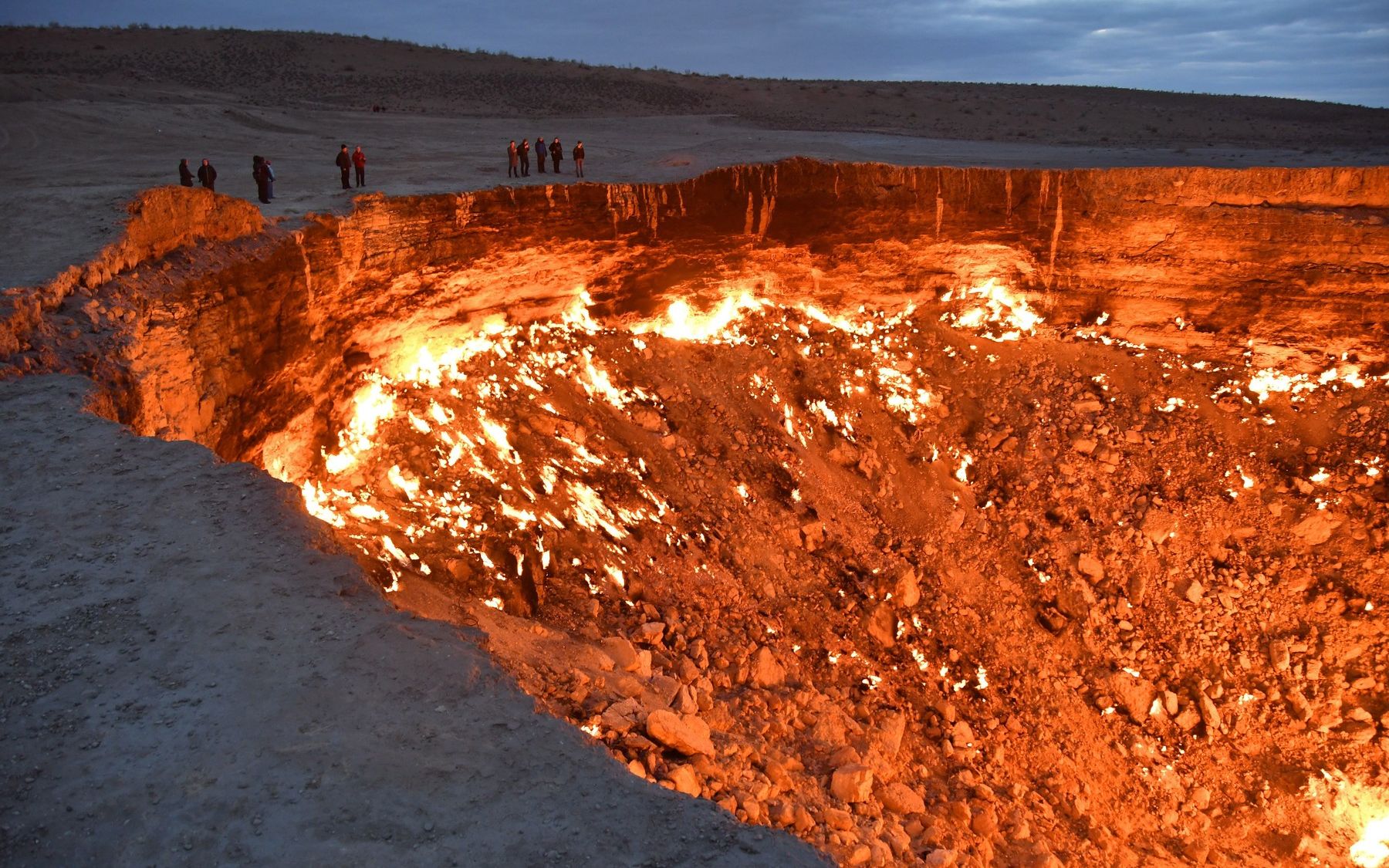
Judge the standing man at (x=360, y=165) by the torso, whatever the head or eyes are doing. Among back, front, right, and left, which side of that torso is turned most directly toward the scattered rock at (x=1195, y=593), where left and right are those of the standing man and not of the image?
front

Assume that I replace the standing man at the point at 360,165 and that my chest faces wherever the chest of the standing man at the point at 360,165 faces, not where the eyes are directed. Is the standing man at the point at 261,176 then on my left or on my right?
on my right

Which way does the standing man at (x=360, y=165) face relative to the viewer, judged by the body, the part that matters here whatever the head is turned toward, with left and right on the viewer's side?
facing the viewer and to the right of the viewer

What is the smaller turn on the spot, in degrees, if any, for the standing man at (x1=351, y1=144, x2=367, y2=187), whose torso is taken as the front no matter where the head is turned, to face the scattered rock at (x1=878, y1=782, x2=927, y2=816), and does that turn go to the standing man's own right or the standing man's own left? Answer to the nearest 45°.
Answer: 0° — they already face it

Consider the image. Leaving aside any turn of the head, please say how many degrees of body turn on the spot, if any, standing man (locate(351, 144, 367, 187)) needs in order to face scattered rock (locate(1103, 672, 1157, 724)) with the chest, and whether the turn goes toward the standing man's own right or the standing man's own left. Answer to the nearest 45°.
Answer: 0° — they already face it

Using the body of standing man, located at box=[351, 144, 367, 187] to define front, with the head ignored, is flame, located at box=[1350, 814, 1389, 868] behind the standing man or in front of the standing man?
in front

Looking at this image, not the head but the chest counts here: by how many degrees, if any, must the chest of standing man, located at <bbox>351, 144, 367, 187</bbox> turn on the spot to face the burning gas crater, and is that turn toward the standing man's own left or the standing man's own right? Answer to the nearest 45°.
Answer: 0° — they already face it

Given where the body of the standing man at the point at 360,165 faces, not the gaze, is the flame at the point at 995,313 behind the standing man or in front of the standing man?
in front

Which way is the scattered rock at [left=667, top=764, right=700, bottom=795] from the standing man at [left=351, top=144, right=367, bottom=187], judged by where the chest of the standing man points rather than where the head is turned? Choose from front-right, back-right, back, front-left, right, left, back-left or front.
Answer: front-right

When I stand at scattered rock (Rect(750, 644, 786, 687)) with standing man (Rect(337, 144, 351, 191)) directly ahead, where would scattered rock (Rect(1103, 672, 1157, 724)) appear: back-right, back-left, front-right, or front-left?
back-right

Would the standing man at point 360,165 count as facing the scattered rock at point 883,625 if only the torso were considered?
yes
